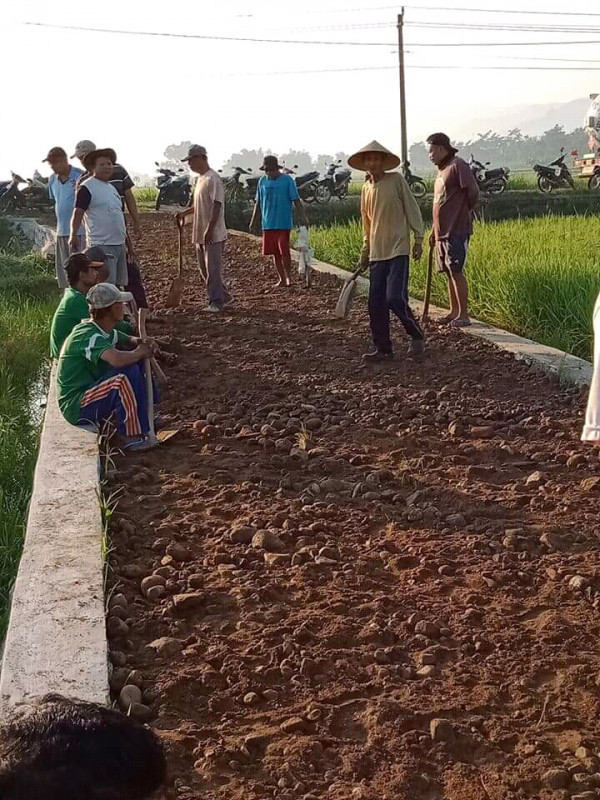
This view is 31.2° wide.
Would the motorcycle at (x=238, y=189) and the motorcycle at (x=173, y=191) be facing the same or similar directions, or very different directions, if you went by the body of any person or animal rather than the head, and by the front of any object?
same or similar directions

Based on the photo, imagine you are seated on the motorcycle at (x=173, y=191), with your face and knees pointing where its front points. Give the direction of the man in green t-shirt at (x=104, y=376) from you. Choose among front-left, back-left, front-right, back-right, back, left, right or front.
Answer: front-left

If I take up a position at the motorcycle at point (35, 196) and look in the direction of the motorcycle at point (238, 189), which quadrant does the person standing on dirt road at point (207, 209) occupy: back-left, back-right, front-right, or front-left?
front-right

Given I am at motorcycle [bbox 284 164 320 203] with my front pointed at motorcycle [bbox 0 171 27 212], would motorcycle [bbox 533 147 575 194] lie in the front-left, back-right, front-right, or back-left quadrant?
back-right

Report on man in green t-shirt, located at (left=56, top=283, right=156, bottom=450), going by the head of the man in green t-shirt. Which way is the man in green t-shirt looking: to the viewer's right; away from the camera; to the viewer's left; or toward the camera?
to the viewer's right

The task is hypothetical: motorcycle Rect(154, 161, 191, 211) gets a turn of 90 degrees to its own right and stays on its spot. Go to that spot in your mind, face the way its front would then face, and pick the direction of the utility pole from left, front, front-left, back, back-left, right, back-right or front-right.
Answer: right

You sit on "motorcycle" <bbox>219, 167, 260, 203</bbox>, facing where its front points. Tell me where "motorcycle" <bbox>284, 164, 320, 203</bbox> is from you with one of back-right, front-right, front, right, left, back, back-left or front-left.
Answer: back-left

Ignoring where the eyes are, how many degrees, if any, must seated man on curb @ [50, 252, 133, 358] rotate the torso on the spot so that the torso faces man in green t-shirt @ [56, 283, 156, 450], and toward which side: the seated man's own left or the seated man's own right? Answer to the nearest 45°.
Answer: approximately 90° to the seated man's own right

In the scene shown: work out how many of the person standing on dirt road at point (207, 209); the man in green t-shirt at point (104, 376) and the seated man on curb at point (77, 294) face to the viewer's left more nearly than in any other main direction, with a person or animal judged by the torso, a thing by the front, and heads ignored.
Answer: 1

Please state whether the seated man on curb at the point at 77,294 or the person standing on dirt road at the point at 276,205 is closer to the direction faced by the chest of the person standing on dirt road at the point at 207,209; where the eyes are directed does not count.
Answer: the seated man on curb

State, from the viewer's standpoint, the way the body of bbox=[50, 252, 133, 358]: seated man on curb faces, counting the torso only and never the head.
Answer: to the viewer's right

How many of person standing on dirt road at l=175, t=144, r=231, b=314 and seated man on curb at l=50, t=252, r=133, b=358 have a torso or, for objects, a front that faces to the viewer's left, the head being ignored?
1

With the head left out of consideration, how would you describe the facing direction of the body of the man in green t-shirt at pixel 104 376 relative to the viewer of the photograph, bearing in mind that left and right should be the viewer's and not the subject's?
facing to the right of the viewer

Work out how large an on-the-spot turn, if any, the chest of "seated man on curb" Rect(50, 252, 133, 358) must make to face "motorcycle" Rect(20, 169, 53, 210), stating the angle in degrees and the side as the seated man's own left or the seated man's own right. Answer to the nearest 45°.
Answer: approximately 90° to the seated man's own left

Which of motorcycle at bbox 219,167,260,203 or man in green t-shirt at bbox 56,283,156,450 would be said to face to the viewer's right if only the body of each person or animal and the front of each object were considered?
the man in green t-shirt

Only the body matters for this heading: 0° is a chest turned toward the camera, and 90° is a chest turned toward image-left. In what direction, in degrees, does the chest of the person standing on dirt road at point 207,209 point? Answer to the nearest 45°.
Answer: approximately 90°

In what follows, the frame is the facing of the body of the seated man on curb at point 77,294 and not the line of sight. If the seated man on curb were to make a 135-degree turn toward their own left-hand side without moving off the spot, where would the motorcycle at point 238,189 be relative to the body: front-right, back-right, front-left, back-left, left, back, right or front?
front-right
